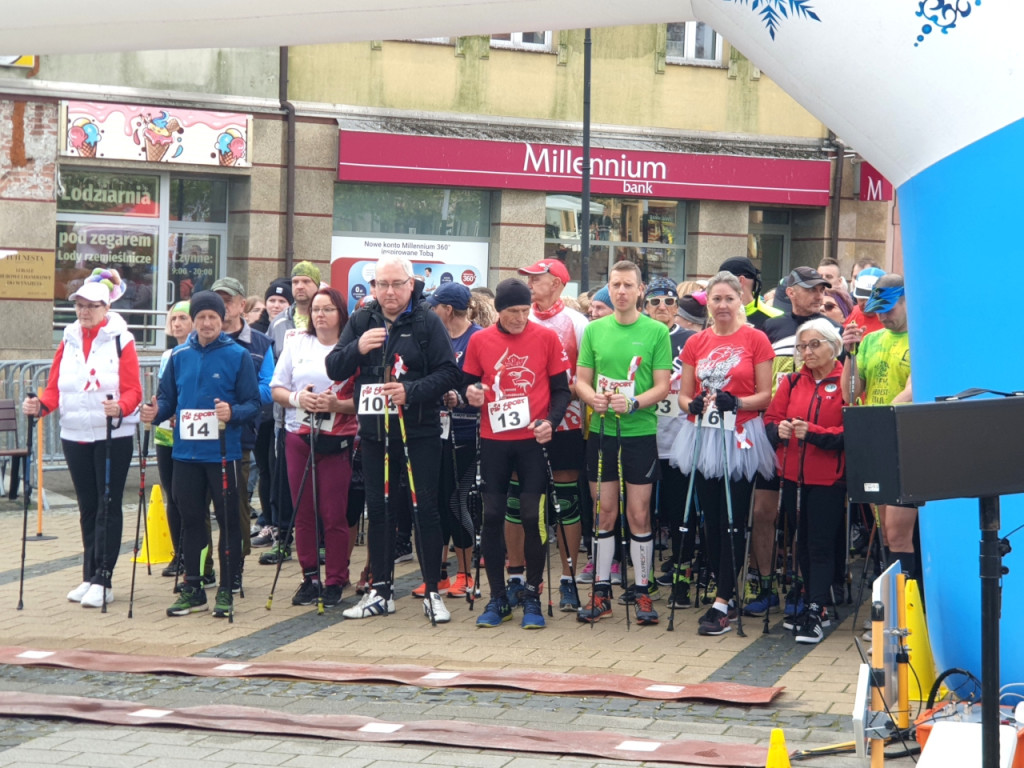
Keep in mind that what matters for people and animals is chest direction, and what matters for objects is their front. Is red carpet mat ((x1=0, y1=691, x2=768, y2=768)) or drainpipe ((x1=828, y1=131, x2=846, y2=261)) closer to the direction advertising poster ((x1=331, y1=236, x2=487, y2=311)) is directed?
the red carpet mat

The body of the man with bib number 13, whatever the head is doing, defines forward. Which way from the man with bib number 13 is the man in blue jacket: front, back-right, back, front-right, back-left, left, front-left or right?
right

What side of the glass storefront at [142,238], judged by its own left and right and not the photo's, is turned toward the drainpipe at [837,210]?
left

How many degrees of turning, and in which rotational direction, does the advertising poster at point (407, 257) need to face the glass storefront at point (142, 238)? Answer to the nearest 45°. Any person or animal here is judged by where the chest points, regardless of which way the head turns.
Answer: approximately 90° to its right

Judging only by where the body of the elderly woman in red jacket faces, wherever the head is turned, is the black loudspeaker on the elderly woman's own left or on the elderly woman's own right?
on the elderly woman's own left

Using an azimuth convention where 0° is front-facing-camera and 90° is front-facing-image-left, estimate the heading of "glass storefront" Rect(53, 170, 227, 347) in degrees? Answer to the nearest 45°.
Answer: approximately 0°

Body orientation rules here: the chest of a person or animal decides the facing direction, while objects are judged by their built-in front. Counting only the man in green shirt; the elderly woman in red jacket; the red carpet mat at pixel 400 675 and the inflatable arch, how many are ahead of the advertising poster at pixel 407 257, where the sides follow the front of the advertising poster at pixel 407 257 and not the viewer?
4

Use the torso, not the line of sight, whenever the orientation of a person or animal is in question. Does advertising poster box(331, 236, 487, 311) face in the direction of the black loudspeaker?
yes

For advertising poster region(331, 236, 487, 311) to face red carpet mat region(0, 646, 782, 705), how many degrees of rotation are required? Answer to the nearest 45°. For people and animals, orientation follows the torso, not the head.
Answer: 0° — it already faces it

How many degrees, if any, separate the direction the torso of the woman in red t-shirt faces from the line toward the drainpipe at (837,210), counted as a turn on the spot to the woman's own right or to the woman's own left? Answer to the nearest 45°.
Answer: approximately 180°

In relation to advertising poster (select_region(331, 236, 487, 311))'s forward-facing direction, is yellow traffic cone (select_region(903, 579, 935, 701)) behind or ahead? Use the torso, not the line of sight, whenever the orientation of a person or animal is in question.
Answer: ahead
